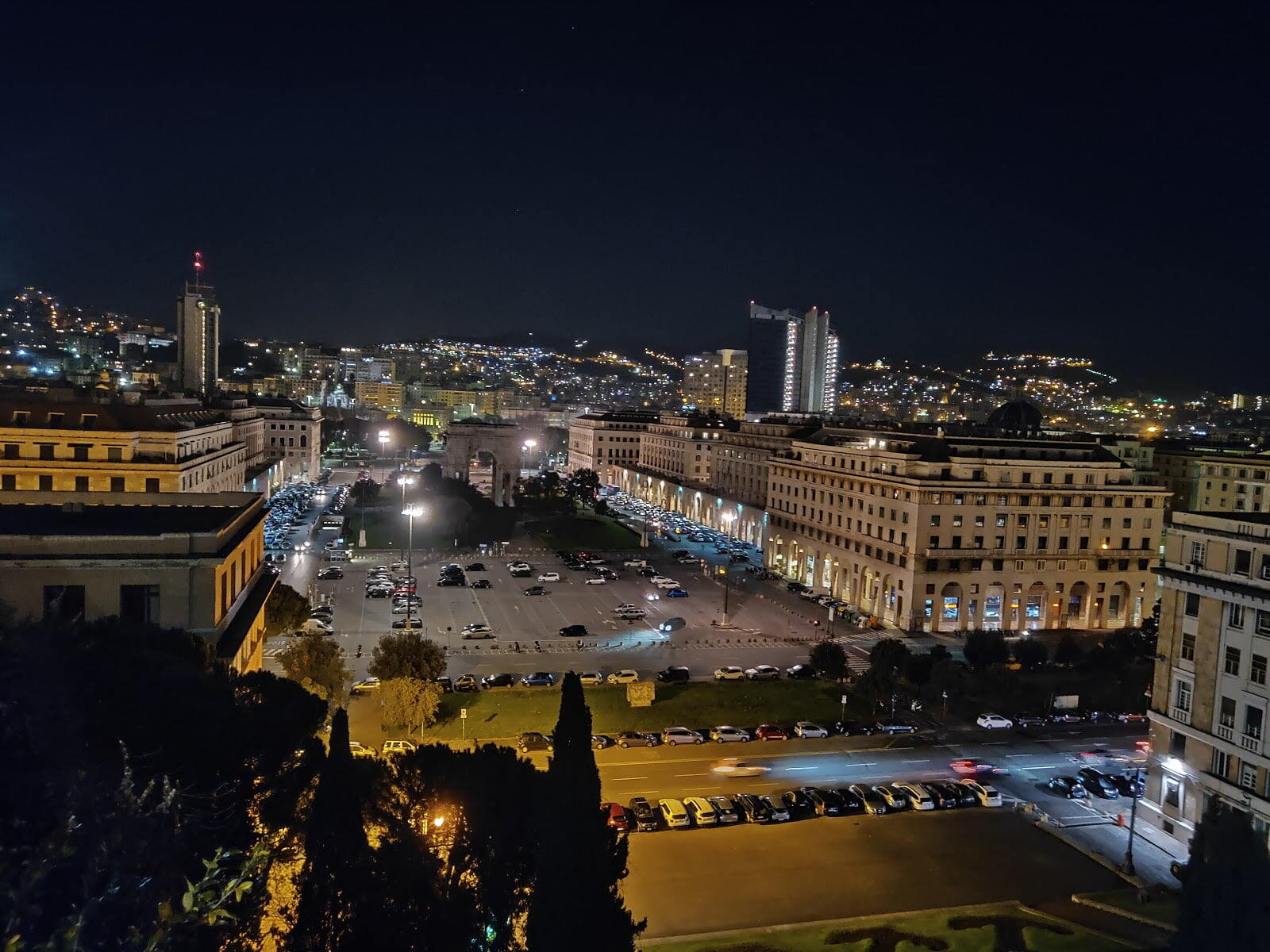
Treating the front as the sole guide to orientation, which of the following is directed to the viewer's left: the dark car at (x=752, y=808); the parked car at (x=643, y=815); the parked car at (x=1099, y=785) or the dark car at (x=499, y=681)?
the dark car at (x=499, y=681)

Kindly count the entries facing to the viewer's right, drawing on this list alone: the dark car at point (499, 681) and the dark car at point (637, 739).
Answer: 1

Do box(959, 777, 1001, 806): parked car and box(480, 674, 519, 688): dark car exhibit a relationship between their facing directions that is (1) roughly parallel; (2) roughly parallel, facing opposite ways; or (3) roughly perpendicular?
roughly perpendicular

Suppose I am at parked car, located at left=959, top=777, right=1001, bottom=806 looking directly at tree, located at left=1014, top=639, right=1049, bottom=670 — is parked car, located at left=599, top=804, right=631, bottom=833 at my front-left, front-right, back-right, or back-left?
back-left
